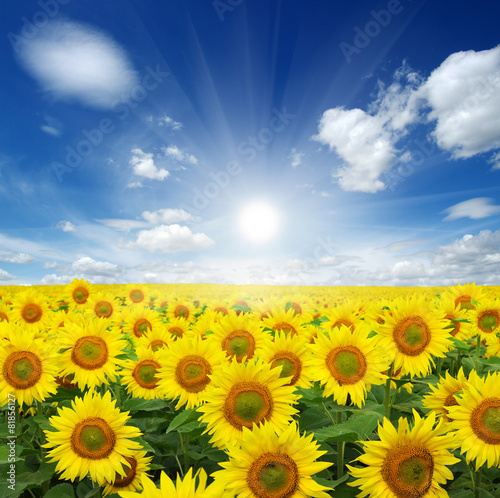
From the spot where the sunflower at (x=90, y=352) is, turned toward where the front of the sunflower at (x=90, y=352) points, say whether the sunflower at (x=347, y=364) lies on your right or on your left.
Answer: on your left

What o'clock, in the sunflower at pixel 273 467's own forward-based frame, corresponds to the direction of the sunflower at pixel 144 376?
the sunflower at pixel 144 376 is roughly at 5 o'clock from the sunflower at pixel 273 467.

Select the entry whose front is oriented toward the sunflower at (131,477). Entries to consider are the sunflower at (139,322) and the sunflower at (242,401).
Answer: the sunflower at (139,322)

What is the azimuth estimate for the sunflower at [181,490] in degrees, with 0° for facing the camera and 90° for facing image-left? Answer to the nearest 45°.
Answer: approximately 0°

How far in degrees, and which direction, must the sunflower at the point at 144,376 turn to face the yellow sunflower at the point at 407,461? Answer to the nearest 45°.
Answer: approximately 45° to its left

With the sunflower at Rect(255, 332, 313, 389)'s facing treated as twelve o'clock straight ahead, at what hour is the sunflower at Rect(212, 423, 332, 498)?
the sunflower at Rect(212, 423, 332, 498) is roughly at 12 o'clock from the sunflower at Rect(255, 332, 313, 389).

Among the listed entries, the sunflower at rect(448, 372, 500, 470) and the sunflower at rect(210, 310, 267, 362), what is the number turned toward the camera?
2

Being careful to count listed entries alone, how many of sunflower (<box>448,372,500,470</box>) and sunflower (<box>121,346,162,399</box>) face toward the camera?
2

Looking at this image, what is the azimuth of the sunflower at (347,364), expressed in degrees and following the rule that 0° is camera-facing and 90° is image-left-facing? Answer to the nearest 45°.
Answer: approximately 0°
